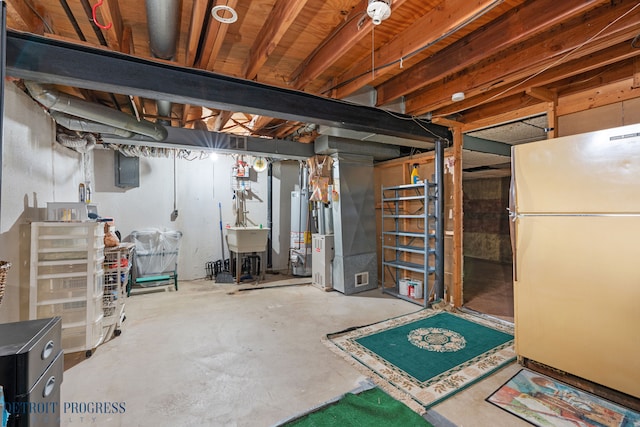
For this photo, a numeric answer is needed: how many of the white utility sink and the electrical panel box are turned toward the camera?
2

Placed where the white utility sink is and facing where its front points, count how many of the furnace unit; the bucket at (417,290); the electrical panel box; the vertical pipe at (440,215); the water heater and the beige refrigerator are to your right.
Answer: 1

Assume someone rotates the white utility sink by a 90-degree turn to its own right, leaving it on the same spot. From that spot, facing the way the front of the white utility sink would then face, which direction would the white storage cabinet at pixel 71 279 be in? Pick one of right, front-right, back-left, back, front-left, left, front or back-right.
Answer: front-left

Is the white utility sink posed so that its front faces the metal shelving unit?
no

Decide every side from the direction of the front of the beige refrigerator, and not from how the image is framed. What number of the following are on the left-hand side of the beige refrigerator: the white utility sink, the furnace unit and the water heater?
0

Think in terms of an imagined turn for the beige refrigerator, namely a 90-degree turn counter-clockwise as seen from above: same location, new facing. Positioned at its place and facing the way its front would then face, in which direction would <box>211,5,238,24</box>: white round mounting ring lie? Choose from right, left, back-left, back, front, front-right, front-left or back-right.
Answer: right

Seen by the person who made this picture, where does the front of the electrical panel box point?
facing the viewer

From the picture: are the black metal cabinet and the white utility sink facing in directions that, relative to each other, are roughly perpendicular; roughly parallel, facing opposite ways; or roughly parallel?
roughly perpendicular

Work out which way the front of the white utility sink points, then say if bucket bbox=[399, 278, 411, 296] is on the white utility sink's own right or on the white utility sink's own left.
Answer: on the white utility sink's own left

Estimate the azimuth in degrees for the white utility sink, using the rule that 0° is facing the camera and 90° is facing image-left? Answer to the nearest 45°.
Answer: approximately 0°

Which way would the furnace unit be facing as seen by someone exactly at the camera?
facing the viewer and to the left of the viewer

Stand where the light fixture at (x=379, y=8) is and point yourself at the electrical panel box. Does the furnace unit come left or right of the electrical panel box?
right

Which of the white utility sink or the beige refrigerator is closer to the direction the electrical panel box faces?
the beige refrigerator

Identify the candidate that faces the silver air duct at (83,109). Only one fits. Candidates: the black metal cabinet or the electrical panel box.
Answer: the electrical panel box

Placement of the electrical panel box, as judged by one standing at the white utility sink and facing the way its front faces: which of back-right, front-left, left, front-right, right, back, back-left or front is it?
right

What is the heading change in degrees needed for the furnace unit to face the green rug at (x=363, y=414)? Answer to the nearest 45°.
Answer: approximately 45° to its left

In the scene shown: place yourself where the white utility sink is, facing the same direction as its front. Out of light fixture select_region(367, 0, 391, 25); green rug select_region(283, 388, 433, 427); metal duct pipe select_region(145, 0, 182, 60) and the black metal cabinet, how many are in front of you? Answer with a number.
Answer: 4

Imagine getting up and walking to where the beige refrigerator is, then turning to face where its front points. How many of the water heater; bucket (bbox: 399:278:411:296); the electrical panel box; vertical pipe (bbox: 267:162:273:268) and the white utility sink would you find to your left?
0

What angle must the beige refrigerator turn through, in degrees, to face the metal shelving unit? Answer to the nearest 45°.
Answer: approximately 90° to its right

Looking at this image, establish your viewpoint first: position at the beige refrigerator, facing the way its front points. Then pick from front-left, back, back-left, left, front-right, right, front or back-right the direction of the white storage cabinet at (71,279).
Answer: front
